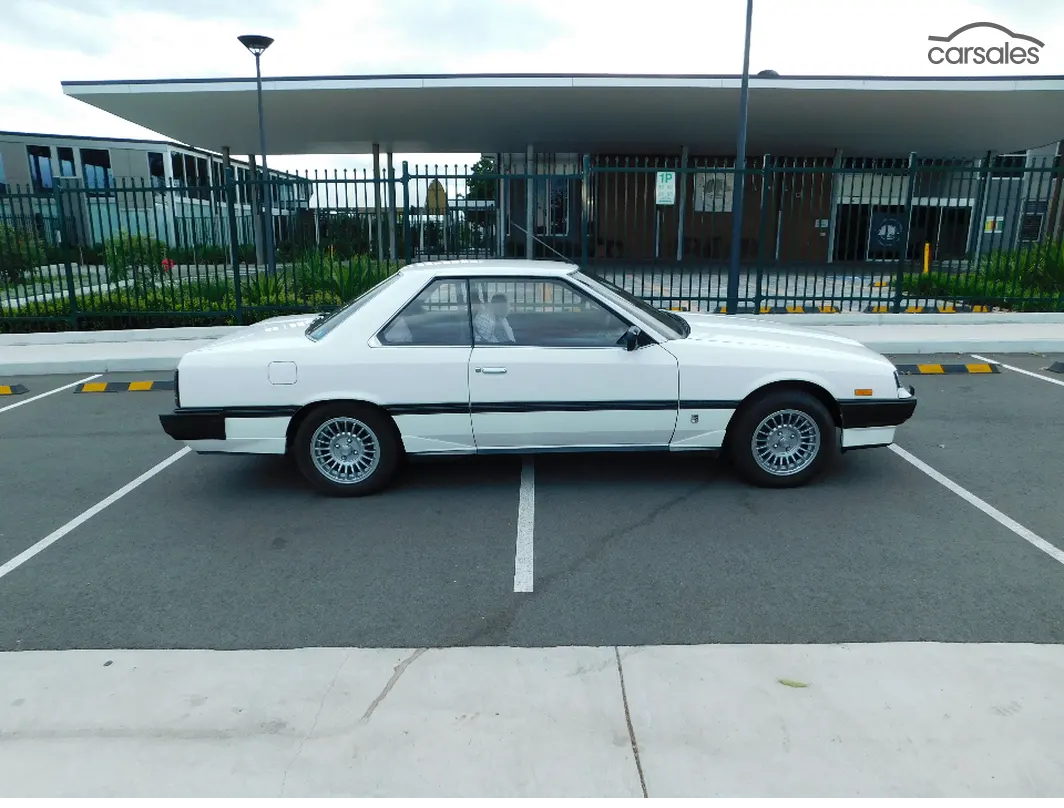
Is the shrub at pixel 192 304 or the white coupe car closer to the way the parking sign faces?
the white coupe car

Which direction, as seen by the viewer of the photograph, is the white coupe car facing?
facing to the right of the viewer

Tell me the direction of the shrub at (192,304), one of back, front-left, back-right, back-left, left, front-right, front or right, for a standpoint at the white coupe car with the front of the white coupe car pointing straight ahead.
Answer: back-left

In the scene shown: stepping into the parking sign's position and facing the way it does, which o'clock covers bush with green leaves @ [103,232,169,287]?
The bush with green leaves is roughly at 3 o'clock from the parking sign.

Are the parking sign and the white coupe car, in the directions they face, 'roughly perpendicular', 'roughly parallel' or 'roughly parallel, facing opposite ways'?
roughly perpendicular

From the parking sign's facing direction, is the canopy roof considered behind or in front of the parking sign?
behind

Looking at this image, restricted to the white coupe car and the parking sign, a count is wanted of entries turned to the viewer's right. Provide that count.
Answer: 1

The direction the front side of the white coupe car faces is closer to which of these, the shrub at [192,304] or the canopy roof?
the canopy roof

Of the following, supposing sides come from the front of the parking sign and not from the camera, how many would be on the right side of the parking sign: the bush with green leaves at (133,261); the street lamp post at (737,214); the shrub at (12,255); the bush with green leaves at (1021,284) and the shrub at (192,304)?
3

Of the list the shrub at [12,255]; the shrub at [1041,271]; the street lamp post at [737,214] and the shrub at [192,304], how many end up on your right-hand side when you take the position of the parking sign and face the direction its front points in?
2

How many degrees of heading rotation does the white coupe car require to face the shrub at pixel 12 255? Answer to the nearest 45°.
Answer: approximately 135° to its left

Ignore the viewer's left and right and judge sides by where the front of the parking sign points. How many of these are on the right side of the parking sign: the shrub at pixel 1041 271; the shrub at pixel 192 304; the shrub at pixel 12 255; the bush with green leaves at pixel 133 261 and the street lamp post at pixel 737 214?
3

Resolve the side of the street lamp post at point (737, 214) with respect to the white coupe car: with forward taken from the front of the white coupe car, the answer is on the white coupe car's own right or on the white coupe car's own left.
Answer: on the white coupe car's own left

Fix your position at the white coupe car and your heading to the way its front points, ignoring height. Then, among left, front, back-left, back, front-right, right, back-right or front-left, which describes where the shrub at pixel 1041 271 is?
front-left
